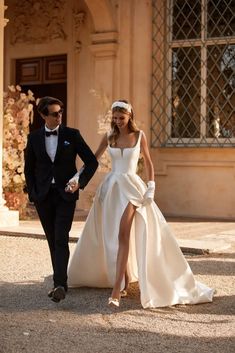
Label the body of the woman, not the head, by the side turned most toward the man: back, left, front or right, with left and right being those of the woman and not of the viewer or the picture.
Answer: right

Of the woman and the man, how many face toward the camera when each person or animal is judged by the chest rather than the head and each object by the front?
2

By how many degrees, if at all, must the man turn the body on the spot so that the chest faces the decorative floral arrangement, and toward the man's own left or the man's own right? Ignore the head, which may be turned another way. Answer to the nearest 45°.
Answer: approximately 180°

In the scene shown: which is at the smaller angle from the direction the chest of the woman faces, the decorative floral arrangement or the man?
the man

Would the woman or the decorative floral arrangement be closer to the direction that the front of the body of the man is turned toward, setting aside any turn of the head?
the woman

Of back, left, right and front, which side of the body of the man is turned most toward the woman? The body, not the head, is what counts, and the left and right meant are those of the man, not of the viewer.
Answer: left

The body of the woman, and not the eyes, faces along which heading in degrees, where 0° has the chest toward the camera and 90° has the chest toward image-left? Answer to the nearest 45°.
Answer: approximately 0°

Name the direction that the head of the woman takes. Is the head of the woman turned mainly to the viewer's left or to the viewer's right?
to the viewer's left
